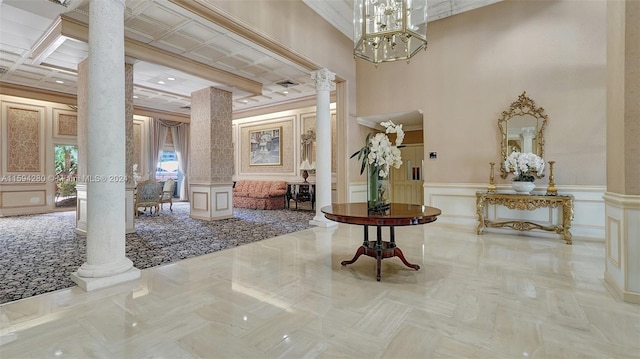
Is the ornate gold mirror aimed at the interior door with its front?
no

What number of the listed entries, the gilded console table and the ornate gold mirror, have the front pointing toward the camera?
2

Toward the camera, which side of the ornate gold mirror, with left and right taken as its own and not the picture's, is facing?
front

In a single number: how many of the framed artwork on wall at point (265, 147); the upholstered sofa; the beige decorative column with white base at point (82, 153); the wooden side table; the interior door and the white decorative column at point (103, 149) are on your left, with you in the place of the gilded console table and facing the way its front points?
0

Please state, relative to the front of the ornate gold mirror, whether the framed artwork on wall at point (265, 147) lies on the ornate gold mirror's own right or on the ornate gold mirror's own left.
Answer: on the ornate gold mirror's own right

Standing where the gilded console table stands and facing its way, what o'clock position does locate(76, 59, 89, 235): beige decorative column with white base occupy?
The beige decorative column with white base is roughly at 2 o'clock from the gilded console table.

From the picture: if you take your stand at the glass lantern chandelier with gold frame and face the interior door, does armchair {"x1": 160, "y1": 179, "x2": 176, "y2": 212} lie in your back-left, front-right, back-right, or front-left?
front-left

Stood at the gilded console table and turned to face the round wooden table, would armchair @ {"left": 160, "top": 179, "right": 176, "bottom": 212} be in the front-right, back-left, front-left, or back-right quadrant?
front-right

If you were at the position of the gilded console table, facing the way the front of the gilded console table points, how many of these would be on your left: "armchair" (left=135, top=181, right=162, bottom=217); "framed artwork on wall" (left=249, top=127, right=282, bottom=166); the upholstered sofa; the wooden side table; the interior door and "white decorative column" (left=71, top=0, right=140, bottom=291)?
0

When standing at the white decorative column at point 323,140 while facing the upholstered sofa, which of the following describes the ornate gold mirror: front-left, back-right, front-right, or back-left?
back-right

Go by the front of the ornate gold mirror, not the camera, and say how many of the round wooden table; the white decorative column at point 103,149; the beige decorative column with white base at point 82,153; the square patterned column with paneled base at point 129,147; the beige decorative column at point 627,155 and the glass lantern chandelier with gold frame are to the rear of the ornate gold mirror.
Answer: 0

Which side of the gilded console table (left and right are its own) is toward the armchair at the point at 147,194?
right

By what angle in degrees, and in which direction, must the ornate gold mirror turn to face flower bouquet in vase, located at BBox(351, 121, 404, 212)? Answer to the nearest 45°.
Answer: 0° — it already faces it

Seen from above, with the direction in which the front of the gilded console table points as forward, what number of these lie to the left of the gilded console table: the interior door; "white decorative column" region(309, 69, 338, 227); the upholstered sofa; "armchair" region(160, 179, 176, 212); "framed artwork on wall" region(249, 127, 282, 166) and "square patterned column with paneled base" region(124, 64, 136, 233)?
0

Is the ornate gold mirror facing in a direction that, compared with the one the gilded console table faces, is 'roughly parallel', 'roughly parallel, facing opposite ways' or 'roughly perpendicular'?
roughly parallel

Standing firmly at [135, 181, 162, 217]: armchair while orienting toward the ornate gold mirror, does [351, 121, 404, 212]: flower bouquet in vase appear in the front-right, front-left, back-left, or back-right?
front-right

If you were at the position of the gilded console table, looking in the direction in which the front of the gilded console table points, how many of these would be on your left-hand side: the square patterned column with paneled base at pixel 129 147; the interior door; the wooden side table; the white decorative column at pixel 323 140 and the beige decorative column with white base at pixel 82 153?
0

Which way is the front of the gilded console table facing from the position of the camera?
facing the viewer
